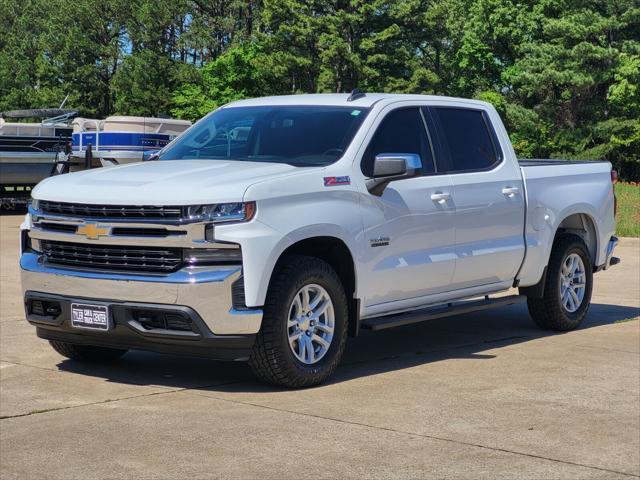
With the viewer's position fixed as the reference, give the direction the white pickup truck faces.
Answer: facing the viewer and to the left of the viewer
